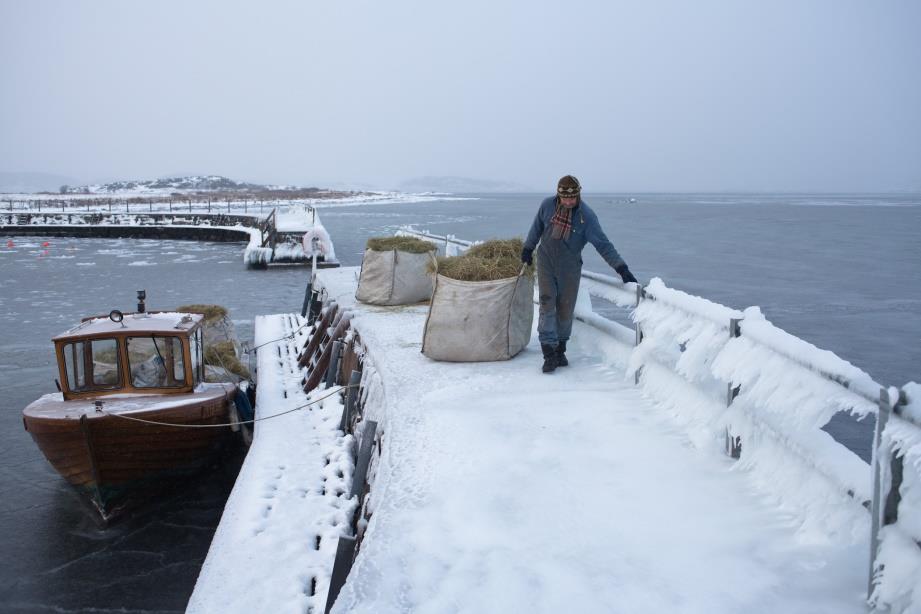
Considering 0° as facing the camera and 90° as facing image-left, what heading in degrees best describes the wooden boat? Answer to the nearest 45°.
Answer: approximately 0°

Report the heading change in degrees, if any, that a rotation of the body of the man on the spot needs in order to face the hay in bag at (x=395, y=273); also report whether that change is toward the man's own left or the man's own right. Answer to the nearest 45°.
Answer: approximately 135° to the man's own right

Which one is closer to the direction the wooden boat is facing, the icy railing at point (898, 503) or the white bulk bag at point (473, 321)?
the icy railing

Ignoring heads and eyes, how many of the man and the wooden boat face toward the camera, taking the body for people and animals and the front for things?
2
